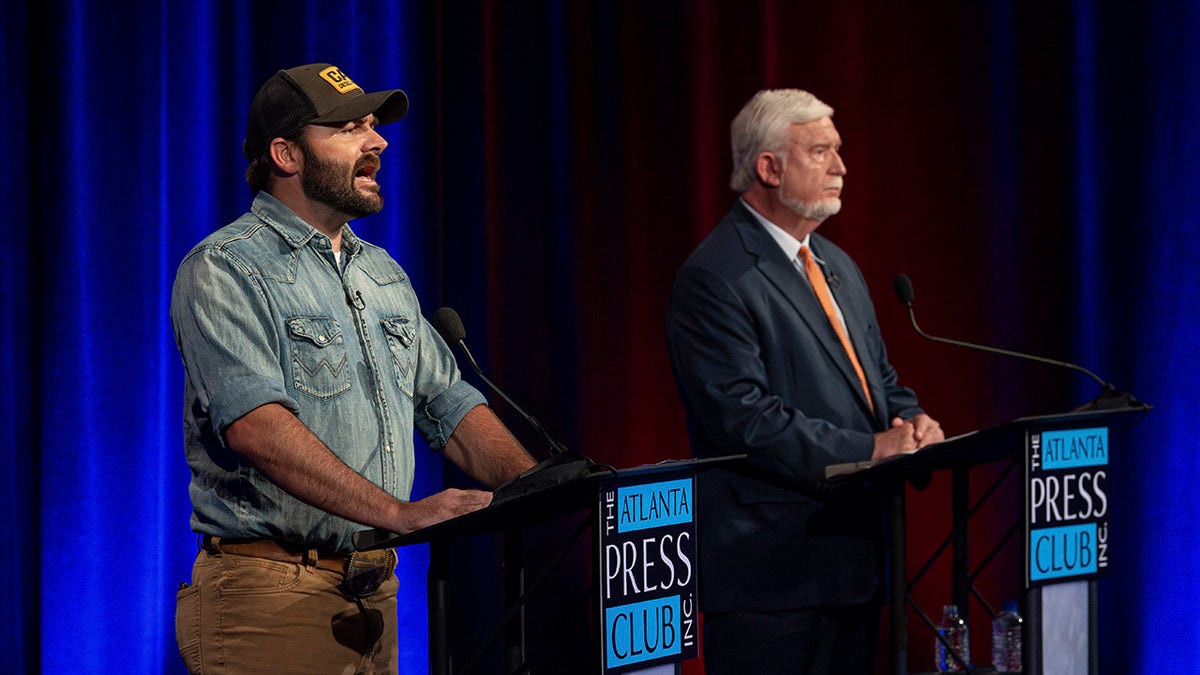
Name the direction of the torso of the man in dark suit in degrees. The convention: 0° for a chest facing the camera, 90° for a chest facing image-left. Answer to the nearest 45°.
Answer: approximately 315°

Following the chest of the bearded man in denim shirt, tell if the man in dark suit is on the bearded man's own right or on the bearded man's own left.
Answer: on the bearded man's own left

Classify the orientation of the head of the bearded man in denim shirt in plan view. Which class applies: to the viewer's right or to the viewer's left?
to the viewer's right

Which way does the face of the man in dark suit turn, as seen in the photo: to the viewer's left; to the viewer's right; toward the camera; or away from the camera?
to the viewer's right

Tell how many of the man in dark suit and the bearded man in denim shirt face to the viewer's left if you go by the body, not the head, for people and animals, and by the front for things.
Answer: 0

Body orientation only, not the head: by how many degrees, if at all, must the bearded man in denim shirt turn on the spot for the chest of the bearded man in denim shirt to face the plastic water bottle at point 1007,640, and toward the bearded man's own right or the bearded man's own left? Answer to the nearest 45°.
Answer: approximately 90° to the bearded man's own left

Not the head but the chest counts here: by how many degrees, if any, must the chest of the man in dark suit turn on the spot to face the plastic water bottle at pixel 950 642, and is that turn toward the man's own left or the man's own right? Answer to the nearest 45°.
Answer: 0° — they already face it

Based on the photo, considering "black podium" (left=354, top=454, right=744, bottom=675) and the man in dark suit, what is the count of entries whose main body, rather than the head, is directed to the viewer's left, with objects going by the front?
0
